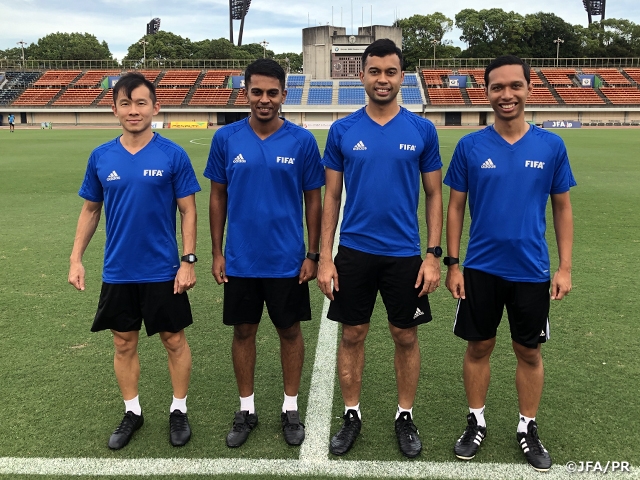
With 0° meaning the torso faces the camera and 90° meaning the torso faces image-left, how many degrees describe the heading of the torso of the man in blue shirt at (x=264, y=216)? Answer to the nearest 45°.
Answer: approximately 0°

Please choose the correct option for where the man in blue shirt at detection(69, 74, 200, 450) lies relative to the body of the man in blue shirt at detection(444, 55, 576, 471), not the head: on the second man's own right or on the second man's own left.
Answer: on the second man's own right

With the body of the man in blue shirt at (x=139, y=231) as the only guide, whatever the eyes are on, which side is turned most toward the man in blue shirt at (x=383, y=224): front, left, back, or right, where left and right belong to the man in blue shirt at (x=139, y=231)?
left

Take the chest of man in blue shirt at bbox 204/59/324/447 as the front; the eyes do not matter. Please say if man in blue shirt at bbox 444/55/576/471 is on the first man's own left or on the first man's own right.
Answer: on the first man's own left
